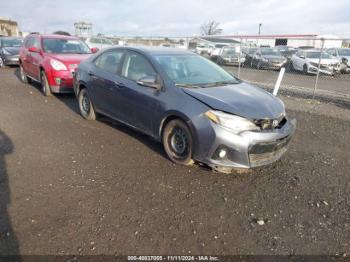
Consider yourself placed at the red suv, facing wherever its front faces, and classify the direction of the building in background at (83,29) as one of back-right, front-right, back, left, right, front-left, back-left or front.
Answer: back-left

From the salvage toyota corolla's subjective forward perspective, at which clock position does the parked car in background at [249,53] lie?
The parked car in background is roughly at 8 o'clock from the salvage toyota corolla.

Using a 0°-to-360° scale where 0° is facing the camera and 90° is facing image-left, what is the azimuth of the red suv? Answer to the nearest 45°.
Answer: approximately 315°

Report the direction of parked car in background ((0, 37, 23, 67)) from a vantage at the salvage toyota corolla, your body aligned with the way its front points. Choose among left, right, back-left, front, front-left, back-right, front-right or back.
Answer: back

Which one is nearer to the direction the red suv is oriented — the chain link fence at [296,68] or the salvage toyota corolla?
the salvage toyota corolla

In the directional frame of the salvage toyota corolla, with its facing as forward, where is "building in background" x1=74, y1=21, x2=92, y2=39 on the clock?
The building in background is roughly at 7 o'clock from the salvage toyota corolla.

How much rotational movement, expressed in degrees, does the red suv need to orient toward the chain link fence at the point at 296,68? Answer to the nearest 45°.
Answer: approximately 45° to its left

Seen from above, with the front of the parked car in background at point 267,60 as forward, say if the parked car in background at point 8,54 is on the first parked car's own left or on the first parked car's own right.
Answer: on the first parked car's own right
